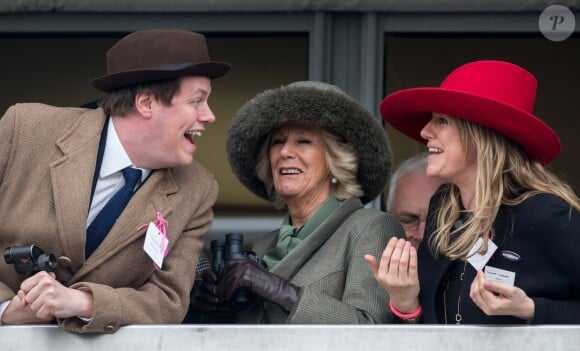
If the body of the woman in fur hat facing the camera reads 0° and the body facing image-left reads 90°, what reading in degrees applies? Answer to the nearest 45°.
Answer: approximately 45°

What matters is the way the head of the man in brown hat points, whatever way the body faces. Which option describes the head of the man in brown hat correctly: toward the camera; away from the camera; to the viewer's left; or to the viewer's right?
to the viewer's right

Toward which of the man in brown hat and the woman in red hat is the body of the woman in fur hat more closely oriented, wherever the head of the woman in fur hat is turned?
the man in brown hat

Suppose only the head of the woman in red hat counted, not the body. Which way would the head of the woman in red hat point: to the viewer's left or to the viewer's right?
to the viewer's left

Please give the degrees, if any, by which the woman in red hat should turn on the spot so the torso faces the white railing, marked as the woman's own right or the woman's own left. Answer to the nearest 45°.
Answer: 0° — they already face it

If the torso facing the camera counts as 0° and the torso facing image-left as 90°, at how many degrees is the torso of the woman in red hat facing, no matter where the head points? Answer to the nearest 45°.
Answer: approximately 45°
